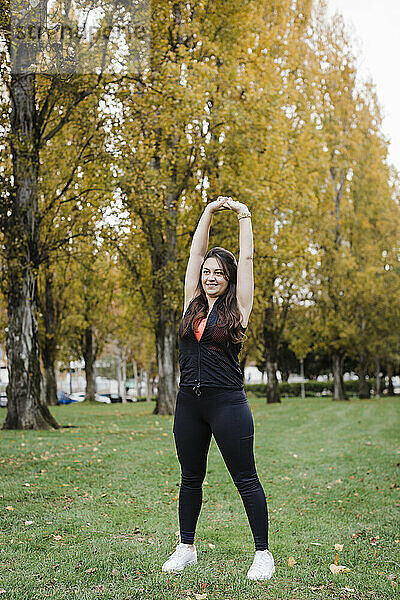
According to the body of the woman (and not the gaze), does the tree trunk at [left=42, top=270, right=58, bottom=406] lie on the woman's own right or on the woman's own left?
on the woman's own right

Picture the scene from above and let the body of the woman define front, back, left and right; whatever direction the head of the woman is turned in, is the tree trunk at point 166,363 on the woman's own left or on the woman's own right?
on the woman's own right

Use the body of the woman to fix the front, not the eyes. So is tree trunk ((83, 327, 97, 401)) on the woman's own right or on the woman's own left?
on the woman's own right

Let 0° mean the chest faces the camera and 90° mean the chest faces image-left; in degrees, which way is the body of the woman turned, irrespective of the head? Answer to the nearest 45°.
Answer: approximately 45°
